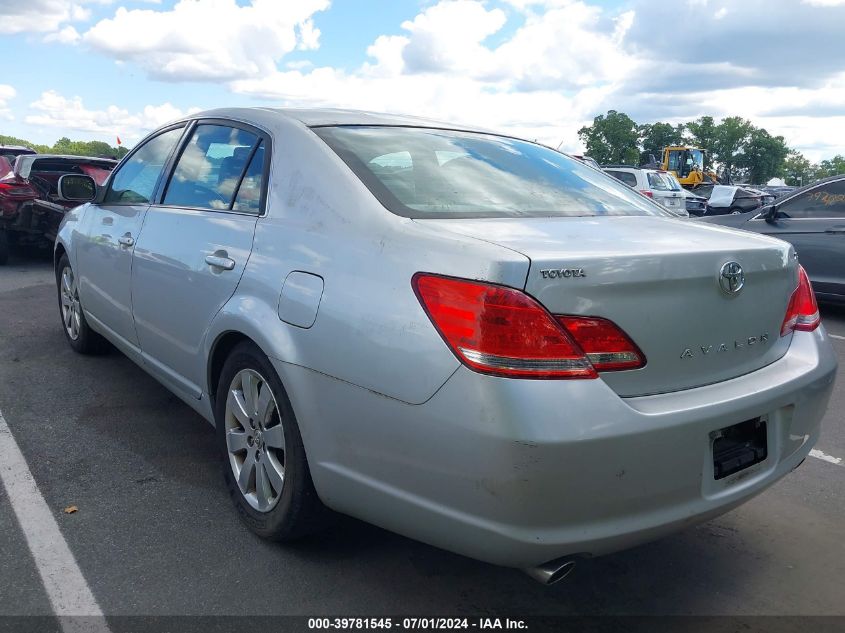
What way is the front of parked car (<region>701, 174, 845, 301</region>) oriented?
to the viewer's left

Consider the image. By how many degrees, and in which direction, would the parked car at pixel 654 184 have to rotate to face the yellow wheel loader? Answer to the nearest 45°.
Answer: approximately 45° to its right

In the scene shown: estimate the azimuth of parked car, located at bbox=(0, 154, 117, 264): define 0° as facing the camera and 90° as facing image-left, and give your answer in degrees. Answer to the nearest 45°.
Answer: approximately 135°

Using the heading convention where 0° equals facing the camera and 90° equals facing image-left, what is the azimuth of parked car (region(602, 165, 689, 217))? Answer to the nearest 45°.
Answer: approximately 135°

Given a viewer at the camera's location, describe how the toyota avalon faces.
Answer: facing away from the viewer and to the left of the viewer

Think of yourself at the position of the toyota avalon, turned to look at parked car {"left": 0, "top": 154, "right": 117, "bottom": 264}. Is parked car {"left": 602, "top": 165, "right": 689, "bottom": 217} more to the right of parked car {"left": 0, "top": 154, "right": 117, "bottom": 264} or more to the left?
right

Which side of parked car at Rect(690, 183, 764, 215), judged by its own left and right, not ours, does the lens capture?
left

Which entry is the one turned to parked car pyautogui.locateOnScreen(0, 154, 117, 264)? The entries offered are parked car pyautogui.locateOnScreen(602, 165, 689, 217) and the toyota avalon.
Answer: the toyota avalon

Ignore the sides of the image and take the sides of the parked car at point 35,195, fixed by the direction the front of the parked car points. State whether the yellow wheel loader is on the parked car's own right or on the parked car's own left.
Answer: on the parked car's own right

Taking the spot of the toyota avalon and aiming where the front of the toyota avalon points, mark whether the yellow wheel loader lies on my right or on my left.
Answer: on my right

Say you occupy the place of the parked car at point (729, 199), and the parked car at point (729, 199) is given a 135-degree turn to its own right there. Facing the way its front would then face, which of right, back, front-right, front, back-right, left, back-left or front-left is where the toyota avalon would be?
back-right

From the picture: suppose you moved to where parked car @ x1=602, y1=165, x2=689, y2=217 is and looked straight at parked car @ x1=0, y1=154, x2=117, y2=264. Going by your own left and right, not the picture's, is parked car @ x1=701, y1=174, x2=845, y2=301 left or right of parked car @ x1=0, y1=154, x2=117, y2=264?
left
